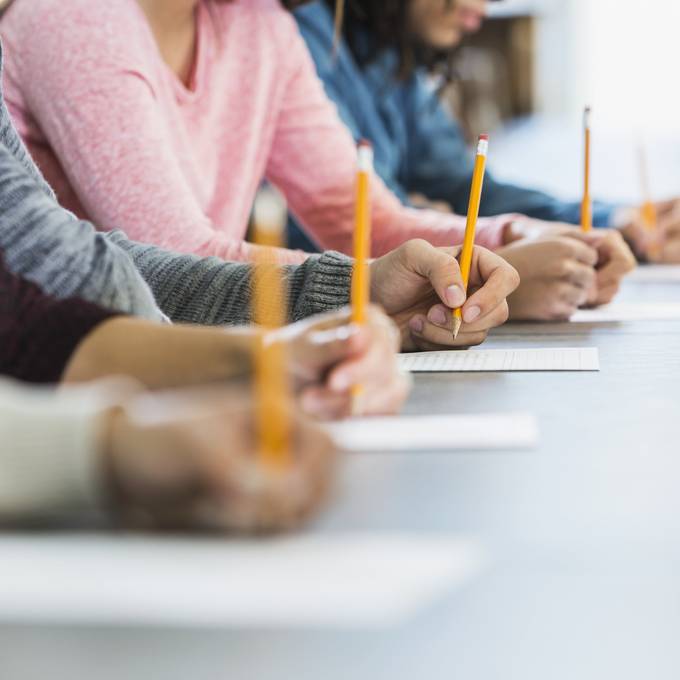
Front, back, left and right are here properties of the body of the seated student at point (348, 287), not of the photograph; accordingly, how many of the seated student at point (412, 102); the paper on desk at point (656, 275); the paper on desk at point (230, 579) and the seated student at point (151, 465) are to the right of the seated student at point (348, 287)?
2

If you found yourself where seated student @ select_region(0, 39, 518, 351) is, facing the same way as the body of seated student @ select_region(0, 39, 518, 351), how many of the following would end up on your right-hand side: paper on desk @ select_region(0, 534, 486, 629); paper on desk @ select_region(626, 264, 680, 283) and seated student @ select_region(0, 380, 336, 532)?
2

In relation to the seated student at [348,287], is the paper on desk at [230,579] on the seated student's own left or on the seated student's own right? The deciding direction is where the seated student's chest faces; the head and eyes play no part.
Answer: on the seated student's own right

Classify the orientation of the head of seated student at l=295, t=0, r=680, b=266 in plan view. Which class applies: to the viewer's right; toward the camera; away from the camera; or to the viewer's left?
to the viewer's right

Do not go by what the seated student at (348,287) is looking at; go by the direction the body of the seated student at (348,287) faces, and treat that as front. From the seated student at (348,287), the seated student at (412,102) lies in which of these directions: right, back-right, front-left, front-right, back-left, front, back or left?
left

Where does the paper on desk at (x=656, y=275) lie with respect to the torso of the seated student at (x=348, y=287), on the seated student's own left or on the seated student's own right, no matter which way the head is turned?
on the seated student's own left

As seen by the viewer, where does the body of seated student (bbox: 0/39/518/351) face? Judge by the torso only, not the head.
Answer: to the viewer's right

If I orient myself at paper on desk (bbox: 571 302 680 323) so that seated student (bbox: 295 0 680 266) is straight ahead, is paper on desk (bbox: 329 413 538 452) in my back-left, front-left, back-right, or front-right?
back-left
